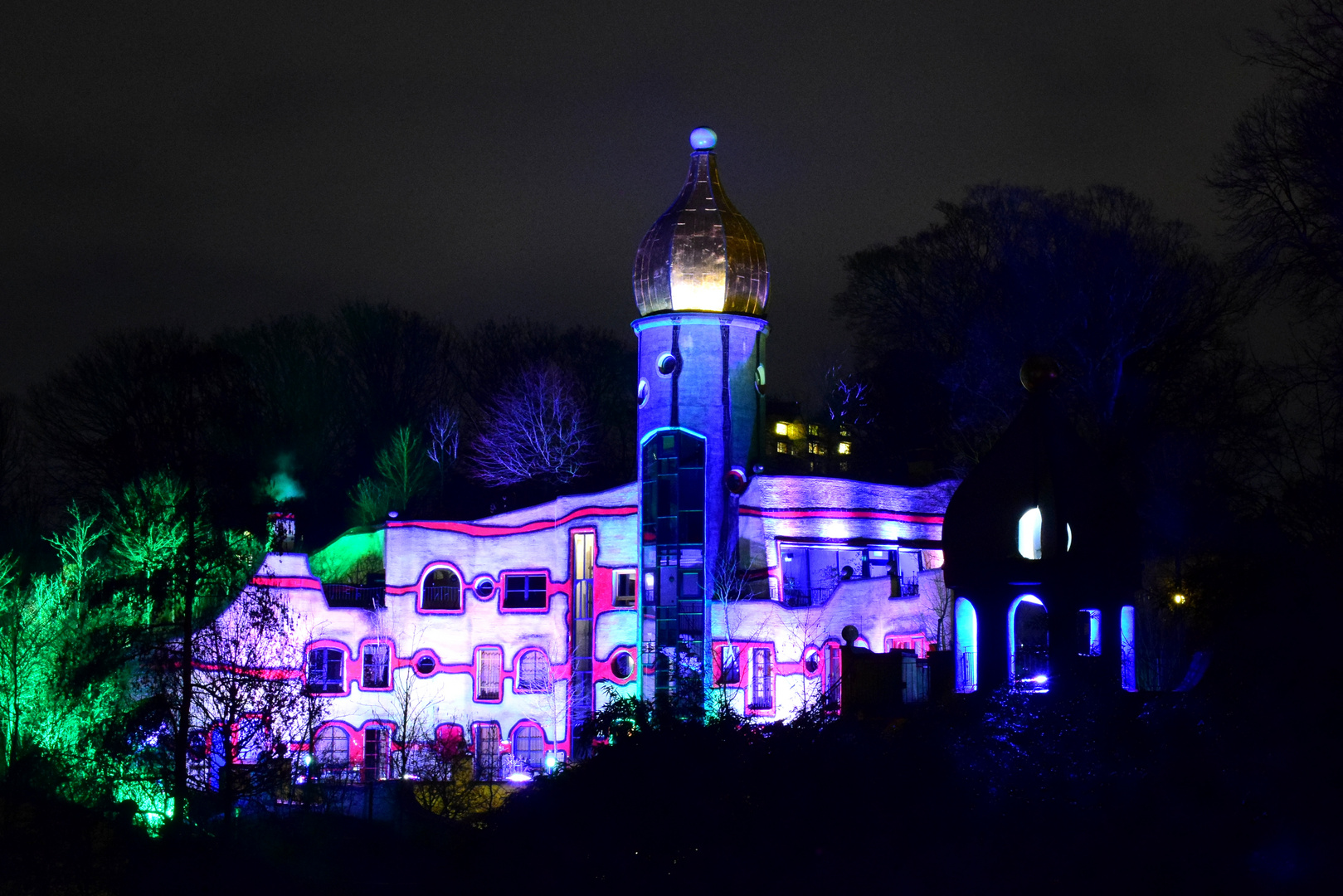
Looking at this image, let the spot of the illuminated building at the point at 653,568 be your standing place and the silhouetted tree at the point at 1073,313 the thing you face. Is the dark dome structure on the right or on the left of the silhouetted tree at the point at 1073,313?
right

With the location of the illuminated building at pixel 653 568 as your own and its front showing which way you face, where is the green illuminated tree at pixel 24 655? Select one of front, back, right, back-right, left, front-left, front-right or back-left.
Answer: front-right

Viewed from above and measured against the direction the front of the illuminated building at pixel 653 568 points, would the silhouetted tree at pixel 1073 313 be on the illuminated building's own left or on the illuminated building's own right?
on the illuminated building's own left

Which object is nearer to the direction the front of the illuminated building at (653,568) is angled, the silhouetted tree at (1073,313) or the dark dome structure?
the dark dome structure

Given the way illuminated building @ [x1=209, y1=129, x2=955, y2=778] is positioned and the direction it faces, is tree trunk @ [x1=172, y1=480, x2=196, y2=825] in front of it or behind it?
in front

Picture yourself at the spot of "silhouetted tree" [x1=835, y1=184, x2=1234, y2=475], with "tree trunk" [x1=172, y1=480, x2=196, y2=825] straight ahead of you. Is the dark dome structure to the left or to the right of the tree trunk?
left

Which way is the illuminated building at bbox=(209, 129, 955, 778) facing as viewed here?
toward the camera

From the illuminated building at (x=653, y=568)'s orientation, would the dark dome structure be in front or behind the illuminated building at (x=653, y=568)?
in front

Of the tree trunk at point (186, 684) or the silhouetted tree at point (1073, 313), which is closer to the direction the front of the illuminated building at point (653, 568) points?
the tree trunk

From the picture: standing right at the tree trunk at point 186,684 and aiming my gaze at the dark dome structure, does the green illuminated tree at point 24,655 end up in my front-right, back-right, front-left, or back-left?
back-left
